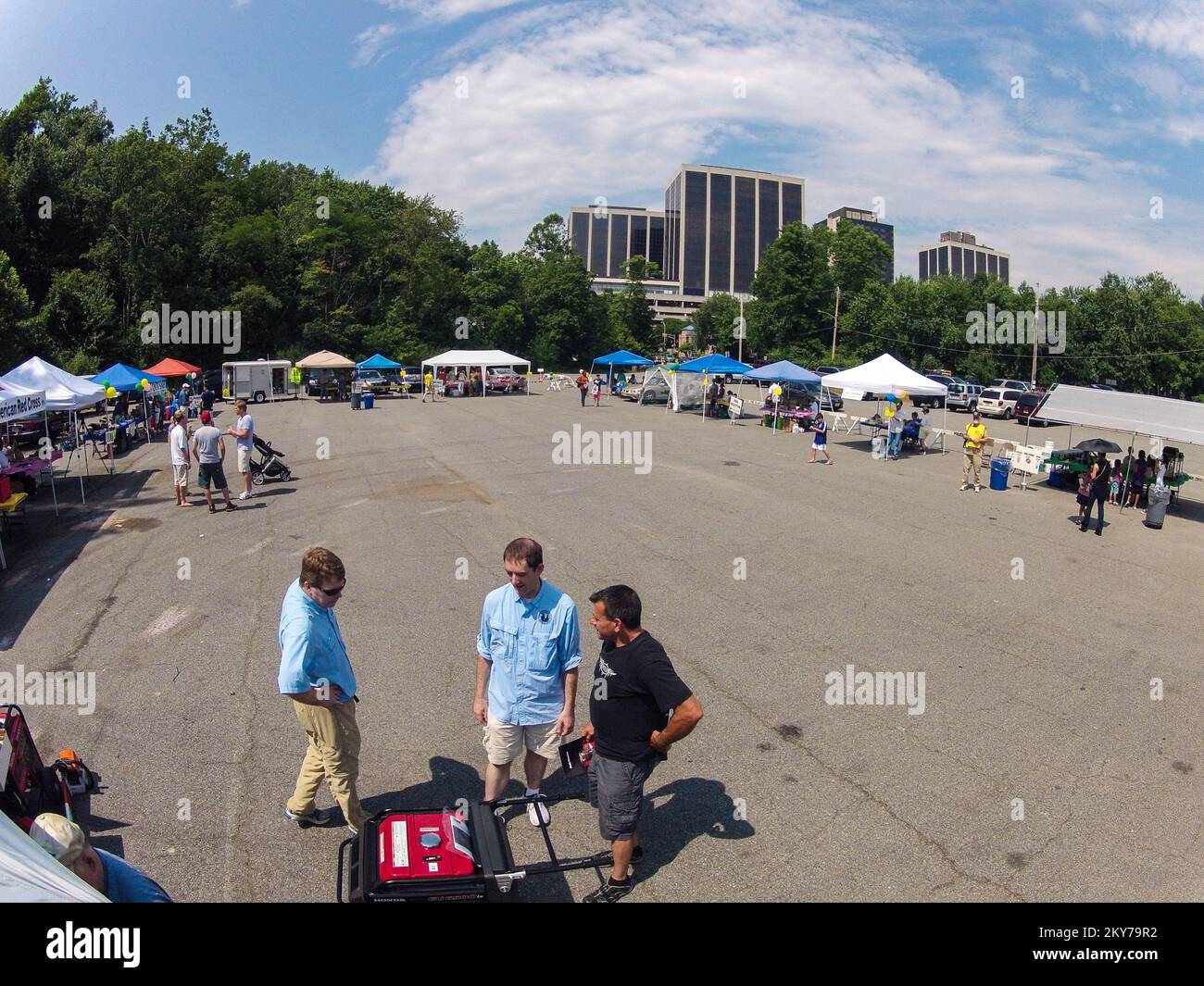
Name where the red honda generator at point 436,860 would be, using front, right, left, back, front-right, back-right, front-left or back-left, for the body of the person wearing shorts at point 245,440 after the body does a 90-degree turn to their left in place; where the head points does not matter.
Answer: front

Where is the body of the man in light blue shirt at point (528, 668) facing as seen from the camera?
toward the camera

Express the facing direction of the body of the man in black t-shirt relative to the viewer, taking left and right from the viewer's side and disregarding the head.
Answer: facing the viewer and to the left of the viewer

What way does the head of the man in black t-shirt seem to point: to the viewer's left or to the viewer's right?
to the viewer's left

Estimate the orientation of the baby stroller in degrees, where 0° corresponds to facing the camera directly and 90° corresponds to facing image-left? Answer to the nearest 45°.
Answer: approximately 270°

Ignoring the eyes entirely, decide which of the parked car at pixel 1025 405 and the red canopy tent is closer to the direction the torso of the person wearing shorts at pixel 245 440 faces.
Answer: the red canopy tent

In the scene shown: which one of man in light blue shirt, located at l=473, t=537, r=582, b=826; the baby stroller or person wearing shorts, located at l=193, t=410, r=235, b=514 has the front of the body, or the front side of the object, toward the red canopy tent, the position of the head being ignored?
the person wearing shorts

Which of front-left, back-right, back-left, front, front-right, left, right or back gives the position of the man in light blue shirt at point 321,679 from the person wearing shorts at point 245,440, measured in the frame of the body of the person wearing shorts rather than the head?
left

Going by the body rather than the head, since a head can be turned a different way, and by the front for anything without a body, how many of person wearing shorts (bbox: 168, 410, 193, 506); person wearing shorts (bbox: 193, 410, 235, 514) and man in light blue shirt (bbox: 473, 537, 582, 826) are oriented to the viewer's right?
1

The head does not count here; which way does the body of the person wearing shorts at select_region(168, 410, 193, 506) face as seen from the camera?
to the viewer's right

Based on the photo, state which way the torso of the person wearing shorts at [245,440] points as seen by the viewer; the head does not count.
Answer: to the viewer's left

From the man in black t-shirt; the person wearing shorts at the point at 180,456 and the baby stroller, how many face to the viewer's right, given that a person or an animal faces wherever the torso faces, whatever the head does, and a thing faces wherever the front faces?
2

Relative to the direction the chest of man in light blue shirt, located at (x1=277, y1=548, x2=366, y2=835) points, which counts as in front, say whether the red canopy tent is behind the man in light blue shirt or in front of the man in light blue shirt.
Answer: behind

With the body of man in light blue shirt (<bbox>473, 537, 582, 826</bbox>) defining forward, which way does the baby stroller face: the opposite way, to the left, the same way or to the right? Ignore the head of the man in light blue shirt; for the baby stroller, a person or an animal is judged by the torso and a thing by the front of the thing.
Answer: to the left
